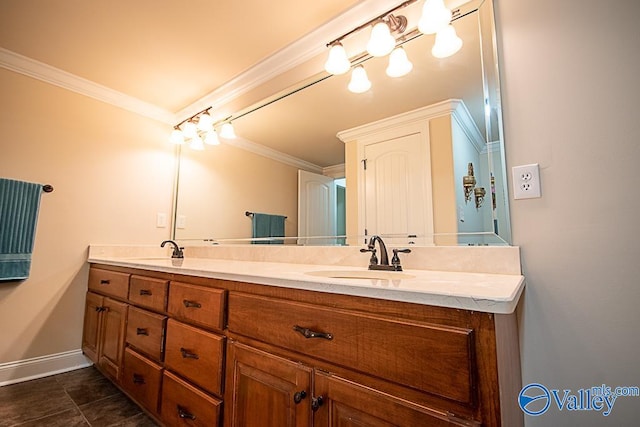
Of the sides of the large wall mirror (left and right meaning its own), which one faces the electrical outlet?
left

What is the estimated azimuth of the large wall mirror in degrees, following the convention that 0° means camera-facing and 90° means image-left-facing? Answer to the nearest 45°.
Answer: approximately 45°

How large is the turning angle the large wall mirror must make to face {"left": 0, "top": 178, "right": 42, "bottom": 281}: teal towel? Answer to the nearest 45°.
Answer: approximately 45° to its right

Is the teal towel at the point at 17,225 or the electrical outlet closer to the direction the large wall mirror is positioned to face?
the teal towel

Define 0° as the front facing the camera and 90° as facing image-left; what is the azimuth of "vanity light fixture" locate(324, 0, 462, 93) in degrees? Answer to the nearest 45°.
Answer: approximately 45°
